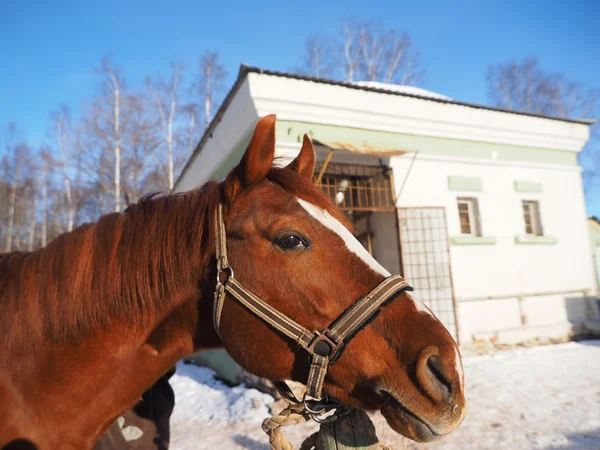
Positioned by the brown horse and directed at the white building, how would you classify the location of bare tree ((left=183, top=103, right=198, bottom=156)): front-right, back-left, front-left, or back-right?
front-left

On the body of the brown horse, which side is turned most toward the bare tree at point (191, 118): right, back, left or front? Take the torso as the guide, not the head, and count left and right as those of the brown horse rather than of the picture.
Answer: left

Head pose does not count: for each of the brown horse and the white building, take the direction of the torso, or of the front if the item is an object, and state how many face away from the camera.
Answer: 0

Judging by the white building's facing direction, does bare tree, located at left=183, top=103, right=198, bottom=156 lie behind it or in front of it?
behind

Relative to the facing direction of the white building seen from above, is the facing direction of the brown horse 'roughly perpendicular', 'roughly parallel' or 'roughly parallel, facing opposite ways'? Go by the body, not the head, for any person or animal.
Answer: roughly perpendicular

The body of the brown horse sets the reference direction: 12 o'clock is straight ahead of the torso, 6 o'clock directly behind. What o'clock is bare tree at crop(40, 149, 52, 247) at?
The bare tree is roughly at 8 o'clock from the brown horse.

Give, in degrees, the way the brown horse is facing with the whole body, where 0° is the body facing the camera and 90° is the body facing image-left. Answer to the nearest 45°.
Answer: approximately 270°

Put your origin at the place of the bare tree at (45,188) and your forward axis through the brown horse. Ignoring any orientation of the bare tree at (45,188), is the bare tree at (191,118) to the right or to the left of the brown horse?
left

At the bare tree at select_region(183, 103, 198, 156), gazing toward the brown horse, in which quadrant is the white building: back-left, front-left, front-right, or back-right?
front-left

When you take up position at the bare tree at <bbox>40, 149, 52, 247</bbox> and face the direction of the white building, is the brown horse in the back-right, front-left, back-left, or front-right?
front-right

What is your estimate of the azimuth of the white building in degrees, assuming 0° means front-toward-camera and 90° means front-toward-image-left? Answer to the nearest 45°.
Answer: approximately 315°

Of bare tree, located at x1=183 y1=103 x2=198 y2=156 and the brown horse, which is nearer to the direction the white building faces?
the brown horse

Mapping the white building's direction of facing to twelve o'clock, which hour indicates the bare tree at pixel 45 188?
The bare tree is roughly at 5 o'clock from the white building.
